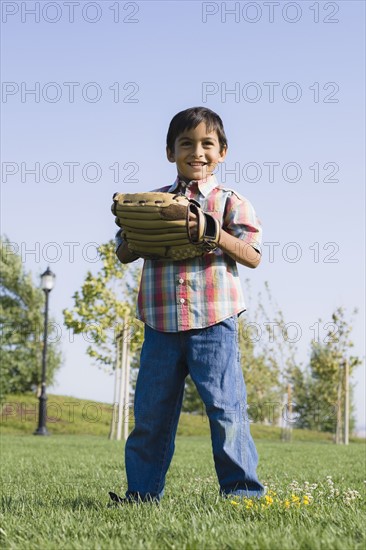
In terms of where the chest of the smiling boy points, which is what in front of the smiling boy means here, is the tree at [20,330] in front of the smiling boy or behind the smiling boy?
behind

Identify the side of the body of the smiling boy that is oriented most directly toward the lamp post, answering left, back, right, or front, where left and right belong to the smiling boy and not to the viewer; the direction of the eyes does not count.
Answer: back

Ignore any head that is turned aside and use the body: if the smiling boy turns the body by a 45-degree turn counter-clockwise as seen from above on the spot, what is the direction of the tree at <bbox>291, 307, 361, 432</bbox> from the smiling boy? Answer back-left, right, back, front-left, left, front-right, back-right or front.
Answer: back-left

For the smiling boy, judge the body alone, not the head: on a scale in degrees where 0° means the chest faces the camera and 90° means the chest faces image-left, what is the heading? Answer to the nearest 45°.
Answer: approximately 0°
